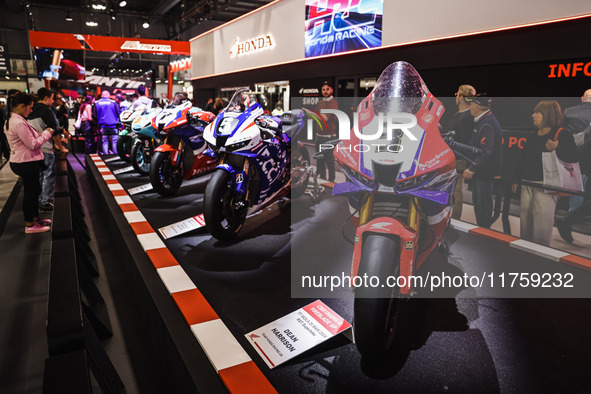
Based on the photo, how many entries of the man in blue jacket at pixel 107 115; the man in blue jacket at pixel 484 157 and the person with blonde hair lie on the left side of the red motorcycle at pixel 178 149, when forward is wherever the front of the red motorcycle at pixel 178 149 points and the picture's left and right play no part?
2

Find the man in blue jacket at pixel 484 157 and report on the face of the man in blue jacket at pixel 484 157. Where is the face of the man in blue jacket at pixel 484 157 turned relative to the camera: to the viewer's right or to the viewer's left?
to the viewer's left

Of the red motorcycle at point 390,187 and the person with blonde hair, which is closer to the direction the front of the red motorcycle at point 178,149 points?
the red motorcycle

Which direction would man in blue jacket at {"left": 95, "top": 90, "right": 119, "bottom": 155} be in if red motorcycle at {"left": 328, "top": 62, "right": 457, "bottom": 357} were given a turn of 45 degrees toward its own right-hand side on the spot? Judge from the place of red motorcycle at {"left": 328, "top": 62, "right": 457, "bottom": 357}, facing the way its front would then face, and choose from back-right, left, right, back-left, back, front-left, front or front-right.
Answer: right

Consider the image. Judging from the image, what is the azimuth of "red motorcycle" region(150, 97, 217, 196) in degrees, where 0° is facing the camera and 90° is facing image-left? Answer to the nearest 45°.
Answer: approximately 45°

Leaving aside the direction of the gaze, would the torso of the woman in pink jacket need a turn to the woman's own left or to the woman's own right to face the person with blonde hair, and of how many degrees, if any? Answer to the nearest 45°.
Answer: approximately 45° to the woman's own right

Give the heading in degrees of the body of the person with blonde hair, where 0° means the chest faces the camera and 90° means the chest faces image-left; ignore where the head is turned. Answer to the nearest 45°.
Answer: approximately 90°

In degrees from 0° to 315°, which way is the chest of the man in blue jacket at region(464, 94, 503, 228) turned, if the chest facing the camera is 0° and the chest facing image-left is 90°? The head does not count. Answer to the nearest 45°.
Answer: approximately 90°

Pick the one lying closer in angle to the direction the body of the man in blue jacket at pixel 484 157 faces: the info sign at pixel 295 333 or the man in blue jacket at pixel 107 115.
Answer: the man in blue jacket

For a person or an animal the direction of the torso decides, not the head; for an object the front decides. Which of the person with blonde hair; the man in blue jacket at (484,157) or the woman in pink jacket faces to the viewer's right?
the woman in pink jacket

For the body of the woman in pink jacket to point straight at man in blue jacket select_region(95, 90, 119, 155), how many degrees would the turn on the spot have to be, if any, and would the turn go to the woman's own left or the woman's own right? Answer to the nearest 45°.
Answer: approximately 90° to the woman's own left

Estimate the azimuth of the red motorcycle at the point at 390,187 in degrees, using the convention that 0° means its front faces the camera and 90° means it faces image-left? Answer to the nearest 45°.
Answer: approximately 0°

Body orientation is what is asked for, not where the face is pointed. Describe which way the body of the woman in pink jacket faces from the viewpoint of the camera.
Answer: to the viewer's right
